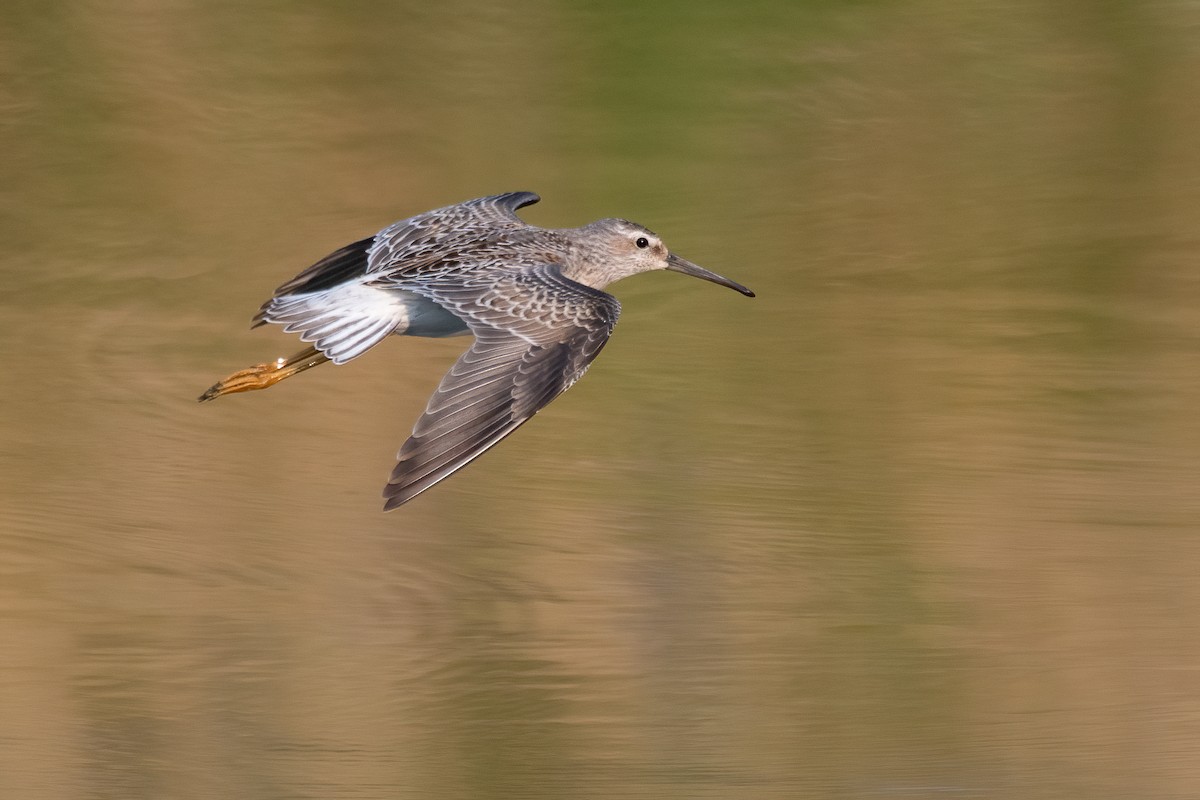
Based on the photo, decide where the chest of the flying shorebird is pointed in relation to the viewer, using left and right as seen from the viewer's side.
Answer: facing to the right of the viewer
